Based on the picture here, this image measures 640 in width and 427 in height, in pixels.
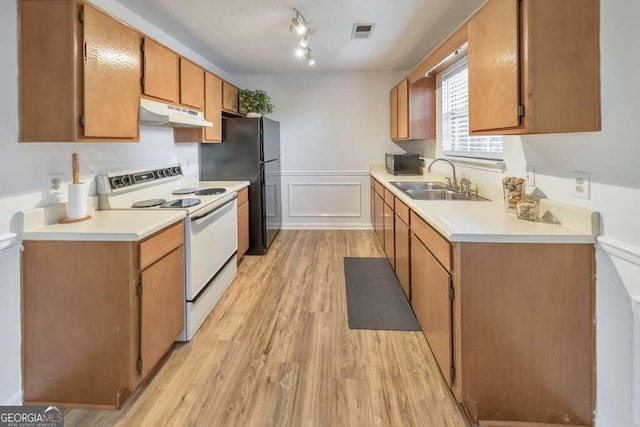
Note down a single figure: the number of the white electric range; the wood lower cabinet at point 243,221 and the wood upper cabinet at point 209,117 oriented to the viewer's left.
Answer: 0

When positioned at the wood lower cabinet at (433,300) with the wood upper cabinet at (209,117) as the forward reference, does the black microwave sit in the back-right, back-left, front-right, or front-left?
front-right

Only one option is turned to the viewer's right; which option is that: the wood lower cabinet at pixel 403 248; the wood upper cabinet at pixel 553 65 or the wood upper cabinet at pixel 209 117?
the wood upper cabinet at pixel 209 117

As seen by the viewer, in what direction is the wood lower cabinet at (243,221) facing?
to the viewer's right

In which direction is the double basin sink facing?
to the viewer's left

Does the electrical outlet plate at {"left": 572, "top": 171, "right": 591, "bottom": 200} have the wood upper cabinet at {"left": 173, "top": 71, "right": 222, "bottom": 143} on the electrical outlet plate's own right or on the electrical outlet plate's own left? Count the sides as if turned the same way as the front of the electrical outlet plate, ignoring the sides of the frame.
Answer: on the electrical outlet plate's own right

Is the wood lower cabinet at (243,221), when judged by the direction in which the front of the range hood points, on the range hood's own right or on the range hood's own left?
on the range hood's own left

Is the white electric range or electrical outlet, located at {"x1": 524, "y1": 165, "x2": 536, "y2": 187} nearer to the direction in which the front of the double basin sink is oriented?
the white electric range

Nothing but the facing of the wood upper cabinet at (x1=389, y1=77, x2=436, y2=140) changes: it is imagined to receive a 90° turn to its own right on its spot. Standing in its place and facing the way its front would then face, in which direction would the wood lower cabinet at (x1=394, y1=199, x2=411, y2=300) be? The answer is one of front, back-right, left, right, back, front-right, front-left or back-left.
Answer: back

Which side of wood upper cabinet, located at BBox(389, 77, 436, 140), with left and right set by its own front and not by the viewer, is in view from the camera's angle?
left

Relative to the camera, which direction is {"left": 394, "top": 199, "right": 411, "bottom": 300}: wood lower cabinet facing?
to the viewer's left

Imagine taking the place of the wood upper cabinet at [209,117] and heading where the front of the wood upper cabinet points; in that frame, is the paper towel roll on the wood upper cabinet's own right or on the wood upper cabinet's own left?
on the wood upper cabinet's own right

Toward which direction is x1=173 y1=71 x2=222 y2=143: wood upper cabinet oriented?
to the viewer's right
